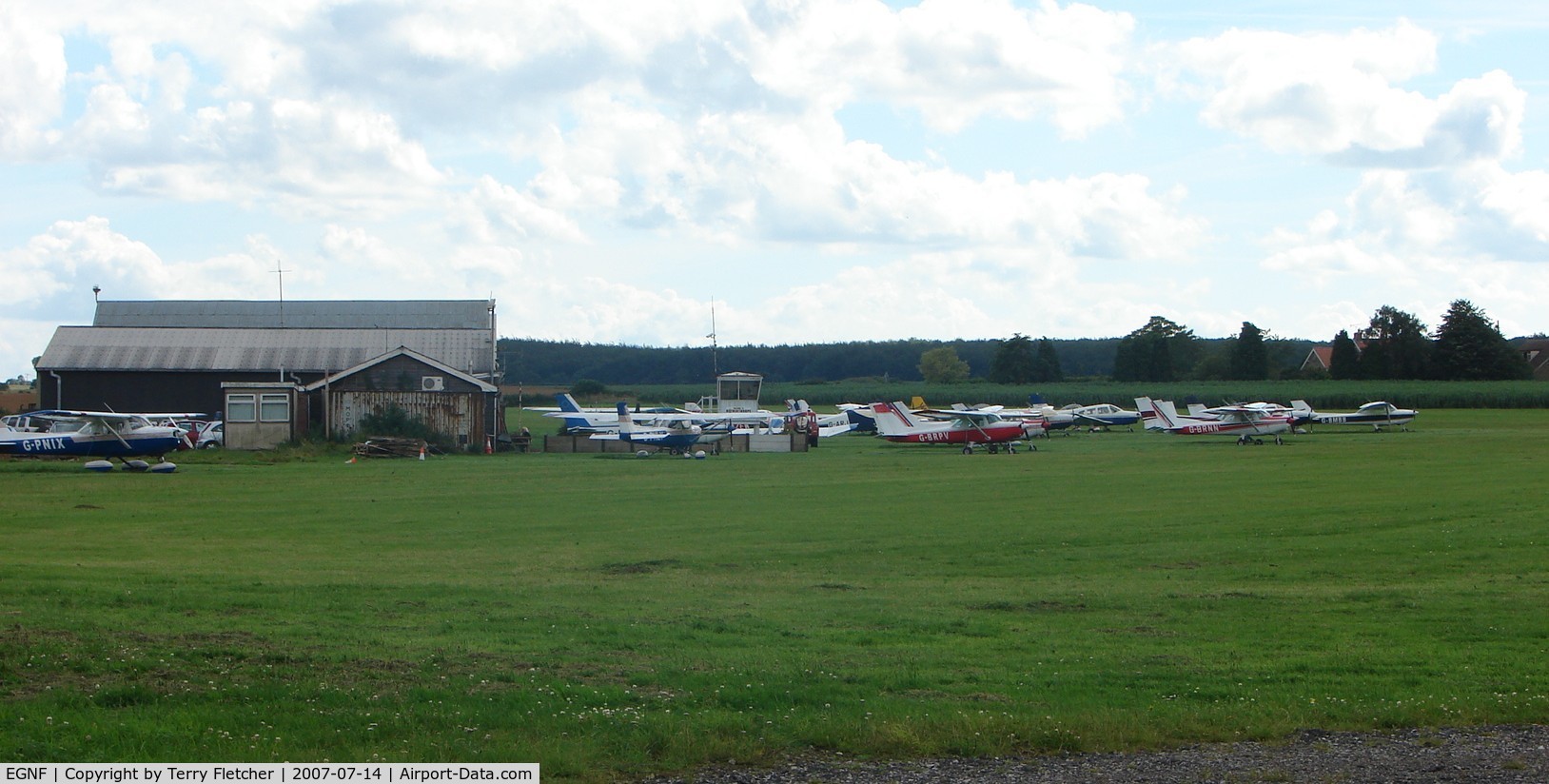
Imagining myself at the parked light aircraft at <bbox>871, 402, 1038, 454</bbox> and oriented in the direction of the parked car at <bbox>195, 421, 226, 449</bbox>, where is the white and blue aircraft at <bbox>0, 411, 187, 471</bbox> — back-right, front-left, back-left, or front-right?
front-left

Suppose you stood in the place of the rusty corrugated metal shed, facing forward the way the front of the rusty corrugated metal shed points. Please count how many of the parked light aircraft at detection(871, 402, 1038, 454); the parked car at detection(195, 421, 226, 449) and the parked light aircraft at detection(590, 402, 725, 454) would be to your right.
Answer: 1

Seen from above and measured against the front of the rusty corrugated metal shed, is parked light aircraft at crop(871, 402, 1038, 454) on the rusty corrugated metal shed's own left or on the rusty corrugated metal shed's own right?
on the rusty corrugated metal shed's own left

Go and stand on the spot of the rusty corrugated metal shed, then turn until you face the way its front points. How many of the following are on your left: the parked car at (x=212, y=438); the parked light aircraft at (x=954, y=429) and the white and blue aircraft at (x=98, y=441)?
1

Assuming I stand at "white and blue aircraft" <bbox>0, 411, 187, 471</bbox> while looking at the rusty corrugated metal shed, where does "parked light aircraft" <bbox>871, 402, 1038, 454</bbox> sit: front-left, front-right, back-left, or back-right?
front-right

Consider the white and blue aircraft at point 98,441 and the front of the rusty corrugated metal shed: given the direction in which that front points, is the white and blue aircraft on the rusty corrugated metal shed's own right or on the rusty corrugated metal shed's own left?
on the rusty corrugated metal shed's own right

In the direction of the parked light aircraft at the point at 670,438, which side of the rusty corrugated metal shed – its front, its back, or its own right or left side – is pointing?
left

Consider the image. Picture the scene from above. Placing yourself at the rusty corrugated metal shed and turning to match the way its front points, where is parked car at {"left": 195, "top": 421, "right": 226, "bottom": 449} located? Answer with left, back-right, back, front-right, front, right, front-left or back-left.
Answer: right

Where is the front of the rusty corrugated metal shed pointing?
toward the camera
